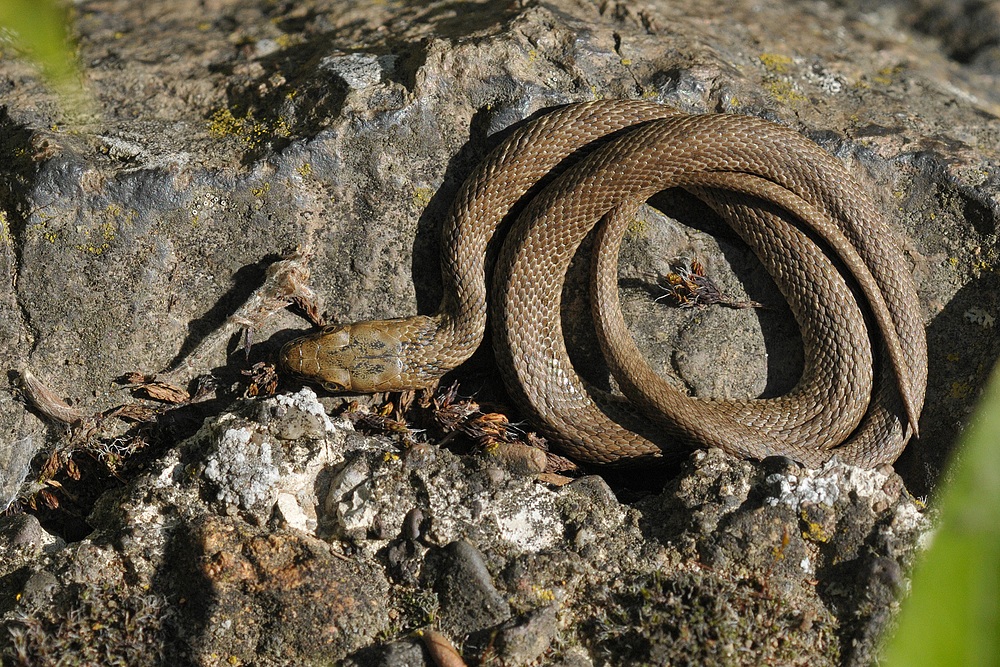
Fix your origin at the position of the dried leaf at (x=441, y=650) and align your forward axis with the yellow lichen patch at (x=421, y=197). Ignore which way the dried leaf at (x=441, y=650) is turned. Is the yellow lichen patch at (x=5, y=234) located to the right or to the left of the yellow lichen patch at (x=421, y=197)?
left

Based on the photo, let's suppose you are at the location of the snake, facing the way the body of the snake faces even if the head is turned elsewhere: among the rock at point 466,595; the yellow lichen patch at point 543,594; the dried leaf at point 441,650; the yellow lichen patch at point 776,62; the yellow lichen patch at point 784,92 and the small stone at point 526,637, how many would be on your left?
4

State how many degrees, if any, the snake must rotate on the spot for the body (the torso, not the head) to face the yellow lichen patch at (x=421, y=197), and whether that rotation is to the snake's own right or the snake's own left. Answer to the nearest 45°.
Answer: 0° — it already faces it

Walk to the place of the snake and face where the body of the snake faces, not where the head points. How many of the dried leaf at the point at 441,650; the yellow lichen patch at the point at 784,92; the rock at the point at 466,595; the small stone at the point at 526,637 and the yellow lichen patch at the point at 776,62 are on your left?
3

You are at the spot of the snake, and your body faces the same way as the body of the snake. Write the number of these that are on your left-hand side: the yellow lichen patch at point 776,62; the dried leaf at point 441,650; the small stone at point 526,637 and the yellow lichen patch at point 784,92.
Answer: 2

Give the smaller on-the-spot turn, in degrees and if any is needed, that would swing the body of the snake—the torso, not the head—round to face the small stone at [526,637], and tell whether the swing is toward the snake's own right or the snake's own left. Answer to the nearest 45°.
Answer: approximately 90° to the snake's own left

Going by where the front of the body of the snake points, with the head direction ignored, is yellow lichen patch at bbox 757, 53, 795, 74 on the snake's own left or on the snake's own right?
on the snake's own right

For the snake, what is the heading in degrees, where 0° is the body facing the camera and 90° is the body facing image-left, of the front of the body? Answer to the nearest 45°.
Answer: approximately 90°

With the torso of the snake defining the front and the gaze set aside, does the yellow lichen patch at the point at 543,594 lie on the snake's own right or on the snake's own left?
on the snake's own left

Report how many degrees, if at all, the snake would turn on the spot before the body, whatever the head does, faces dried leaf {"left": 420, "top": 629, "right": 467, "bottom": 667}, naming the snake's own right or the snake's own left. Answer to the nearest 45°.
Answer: approximately 90° to the snake's own left

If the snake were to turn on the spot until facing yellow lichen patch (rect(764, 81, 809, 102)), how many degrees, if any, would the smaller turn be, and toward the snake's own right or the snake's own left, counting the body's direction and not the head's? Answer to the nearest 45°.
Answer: approximately 135° to the snake's own right
